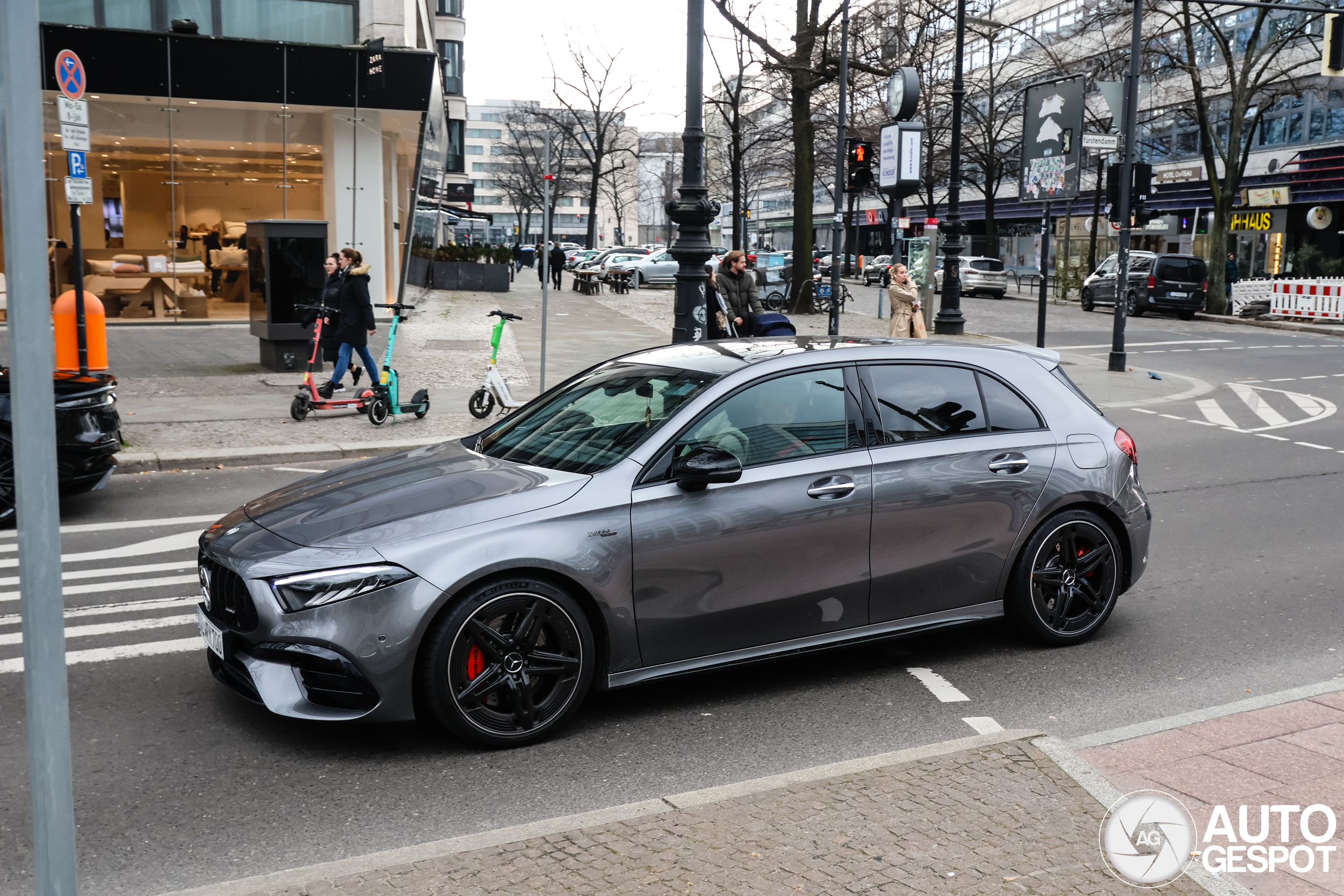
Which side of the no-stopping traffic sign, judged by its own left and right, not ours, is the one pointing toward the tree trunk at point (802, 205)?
left

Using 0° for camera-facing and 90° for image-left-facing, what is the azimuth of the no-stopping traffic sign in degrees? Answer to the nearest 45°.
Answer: approximately 315°

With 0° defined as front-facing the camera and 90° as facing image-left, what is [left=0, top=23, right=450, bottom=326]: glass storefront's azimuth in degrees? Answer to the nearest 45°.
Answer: approximately 0°

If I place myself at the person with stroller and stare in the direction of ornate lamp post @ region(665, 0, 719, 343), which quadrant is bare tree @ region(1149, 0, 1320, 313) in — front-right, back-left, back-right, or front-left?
back-left

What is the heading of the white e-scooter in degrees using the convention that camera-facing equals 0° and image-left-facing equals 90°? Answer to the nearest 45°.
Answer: approximately 45°

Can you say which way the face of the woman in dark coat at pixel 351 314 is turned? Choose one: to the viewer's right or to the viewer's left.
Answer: to the viewer's left

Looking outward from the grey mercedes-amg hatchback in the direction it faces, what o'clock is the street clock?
The street clock is roughly at 5 o'clock from the grey mercedes-amg hatchback.

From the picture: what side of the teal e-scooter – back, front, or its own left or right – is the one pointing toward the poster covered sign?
back
